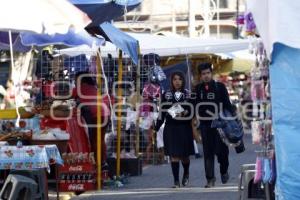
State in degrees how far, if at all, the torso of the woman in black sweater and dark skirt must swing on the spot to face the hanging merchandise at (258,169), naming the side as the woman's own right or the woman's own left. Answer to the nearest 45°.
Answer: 0° — they already face it

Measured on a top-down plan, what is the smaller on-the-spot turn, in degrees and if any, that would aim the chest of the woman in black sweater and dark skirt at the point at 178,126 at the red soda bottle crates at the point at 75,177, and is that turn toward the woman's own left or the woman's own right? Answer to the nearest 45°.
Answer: approximately 90° to the woman's own right

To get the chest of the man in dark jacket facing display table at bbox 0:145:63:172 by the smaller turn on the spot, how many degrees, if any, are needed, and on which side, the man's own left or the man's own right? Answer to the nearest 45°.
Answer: approximately 45° to the man's own right

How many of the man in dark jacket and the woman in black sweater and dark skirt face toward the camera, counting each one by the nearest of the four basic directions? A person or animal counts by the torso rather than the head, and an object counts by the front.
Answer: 2

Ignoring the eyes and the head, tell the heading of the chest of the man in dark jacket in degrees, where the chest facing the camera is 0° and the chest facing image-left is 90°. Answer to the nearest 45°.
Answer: approximately 0°

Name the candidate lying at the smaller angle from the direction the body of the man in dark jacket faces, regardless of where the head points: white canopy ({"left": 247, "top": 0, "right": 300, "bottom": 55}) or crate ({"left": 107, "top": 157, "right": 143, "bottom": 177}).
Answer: the white canopy

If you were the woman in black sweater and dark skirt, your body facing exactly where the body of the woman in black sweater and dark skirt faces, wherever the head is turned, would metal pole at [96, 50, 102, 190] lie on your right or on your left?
on your right

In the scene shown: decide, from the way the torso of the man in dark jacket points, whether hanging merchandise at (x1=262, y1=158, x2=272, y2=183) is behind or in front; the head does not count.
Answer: in front

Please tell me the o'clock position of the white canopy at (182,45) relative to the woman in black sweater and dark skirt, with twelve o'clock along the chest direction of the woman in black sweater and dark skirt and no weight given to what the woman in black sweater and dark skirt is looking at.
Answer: The white canopy is roughly at 6 o'clock from the woman in black sweater and dark skirt.

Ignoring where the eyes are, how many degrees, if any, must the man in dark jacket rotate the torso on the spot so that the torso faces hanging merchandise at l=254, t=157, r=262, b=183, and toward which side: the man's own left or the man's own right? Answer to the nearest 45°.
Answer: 0° — they already face it
